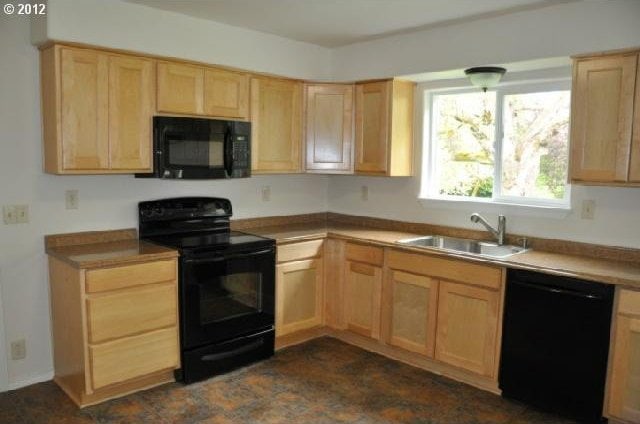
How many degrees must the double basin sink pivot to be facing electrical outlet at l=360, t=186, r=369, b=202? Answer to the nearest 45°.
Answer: approximately 90° to its right

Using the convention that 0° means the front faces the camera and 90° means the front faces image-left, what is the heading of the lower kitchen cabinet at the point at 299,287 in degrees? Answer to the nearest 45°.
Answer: approximately 315°

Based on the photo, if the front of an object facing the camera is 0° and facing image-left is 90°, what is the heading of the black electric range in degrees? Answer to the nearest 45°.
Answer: approximately 315°

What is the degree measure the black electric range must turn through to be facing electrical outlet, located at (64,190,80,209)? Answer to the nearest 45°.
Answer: approximately 135° to its right

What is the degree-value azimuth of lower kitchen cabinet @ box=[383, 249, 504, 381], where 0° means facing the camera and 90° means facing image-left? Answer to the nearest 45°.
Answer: approximately 45°

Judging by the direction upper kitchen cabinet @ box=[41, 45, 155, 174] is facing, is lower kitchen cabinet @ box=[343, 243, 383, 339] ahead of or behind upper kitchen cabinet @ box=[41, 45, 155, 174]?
ahead

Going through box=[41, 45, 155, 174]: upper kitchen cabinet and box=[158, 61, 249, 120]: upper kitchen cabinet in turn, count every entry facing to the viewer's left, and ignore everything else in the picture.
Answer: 0

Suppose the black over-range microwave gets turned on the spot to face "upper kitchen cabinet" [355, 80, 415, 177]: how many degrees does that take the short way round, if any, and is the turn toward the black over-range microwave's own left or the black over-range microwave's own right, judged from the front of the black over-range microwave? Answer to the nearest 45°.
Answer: approximately 45° to the black over-range microwave's own left

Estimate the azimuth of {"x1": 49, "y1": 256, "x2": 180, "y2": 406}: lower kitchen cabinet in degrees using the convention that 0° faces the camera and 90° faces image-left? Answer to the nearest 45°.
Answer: approximately 315°

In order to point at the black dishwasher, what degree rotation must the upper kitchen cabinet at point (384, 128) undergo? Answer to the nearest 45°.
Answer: approximately 90° to its left

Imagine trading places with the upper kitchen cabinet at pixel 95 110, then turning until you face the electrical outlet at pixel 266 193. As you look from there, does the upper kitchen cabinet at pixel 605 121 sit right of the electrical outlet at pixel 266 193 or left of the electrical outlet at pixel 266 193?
right
